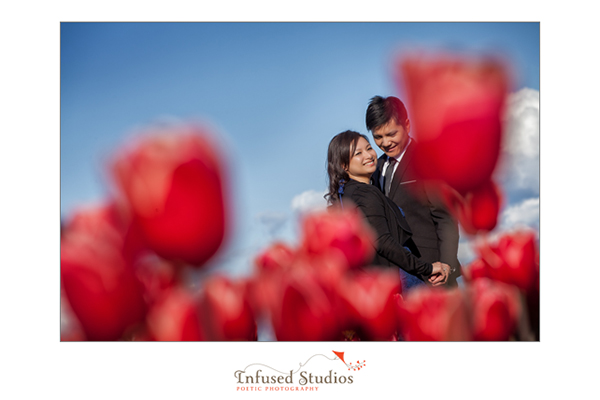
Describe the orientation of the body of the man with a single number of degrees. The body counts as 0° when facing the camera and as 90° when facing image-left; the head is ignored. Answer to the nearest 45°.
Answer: approximately 45°

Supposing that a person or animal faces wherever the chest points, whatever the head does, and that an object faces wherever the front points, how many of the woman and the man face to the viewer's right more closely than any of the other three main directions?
1

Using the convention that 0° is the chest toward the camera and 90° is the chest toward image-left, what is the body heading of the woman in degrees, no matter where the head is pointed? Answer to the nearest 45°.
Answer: approximately 270°

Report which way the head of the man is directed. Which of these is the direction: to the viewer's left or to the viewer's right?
to the viewer's left
